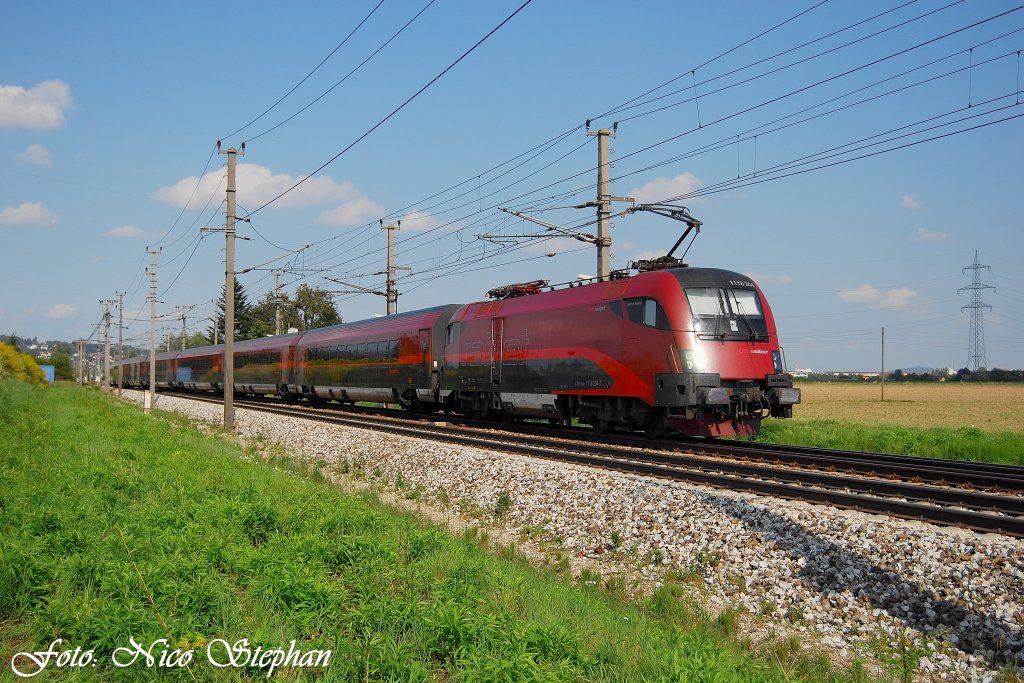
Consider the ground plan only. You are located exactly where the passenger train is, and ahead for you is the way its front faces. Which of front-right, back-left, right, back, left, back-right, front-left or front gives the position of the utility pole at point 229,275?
back

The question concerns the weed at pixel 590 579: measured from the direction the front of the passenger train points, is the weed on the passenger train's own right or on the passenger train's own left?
on the passenger train's own right

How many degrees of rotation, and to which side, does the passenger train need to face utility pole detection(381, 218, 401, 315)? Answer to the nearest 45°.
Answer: approximately 135° to its left

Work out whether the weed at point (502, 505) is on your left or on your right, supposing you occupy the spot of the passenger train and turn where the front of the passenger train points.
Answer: on your right

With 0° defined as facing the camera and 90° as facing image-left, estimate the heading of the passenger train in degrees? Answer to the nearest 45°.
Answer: approximately 315°
